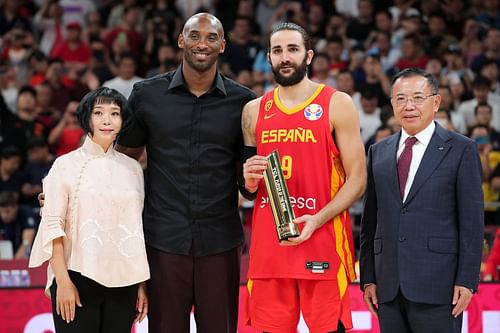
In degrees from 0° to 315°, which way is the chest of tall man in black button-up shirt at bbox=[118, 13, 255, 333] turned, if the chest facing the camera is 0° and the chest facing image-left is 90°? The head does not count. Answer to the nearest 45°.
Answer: approximately 0°

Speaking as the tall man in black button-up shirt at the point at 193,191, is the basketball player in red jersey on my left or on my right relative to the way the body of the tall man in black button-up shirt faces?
on my left

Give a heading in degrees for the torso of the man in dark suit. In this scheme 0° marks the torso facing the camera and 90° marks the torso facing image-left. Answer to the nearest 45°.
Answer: approximately 45°
